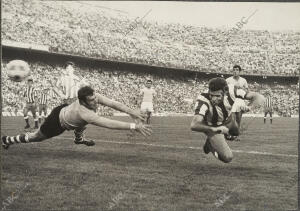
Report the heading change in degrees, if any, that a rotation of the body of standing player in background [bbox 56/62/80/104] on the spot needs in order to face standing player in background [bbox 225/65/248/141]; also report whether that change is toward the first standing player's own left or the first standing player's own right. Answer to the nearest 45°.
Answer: approximately 90° to the first standing player's own left

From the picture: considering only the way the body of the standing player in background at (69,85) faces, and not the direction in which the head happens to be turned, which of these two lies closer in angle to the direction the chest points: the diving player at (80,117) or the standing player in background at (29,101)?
the diving player

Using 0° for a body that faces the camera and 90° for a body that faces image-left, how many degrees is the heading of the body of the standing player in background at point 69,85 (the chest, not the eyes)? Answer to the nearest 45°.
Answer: approximately 0°

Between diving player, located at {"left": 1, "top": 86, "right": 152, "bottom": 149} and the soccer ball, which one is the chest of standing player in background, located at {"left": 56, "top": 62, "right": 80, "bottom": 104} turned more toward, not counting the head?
the diving player

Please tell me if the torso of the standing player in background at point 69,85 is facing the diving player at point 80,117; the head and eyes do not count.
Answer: yes

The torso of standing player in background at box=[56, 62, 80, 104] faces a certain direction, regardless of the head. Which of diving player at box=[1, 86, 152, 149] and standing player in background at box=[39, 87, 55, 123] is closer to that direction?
the diving player
